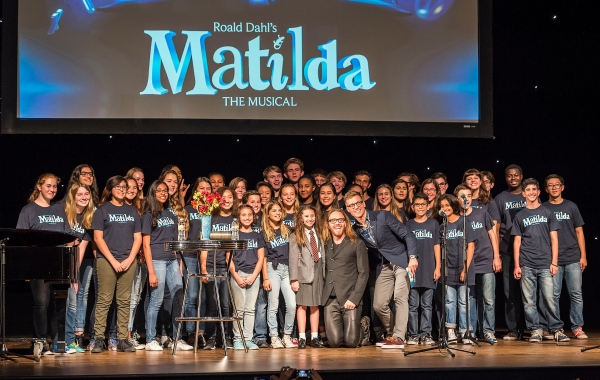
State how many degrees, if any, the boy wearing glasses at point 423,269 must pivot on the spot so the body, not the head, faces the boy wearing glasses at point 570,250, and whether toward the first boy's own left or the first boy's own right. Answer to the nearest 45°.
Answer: approximately 135° to the first boy's own left

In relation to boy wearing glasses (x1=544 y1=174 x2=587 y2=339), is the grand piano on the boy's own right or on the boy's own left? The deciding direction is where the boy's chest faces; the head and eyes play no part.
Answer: on the boy's own right

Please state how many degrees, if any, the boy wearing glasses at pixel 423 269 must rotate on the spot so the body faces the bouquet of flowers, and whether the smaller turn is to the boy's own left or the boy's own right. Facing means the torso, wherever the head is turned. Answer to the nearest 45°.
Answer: approximately 45° to the boy's own right

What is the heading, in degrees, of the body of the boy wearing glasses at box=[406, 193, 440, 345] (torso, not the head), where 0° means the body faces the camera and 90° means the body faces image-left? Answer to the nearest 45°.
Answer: approximately 0°

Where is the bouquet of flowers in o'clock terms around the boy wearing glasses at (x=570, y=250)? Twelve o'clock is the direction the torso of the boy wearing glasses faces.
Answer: The bouquet of flowers is roughly at 2 o'clock from the boy wearing glasses.

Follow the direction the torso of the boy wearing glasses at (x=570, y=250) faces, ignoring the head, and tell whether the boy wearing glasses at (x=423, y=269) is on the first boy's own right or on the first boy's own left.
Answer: on the first boy's own right

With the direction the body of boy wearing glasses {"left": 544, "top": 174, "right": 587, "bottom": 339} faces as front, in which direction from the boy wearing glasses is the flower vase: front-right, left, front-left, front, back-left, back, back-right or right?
front-right
